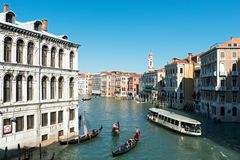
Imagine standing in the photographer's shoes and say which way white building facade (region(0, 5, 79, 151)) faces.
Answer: facing the viewer and to the right of the viewer
